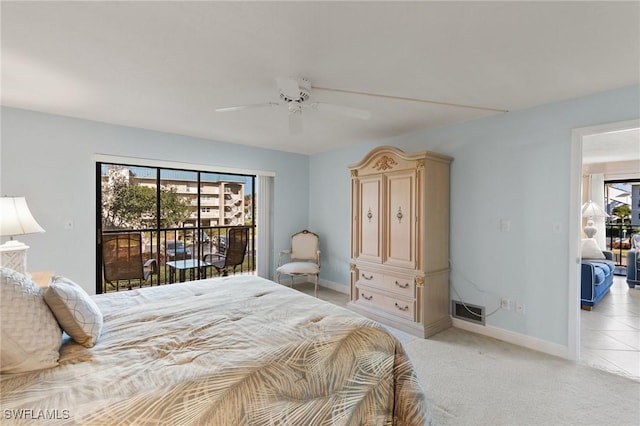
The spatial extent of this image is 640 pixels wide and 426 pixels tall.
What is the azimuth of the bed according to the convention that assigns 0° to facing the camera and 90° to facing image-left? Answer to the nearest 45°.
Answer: approximately 225°

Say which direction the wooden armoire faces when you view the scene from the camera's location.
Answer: facing the viewer and to the left of the viewer

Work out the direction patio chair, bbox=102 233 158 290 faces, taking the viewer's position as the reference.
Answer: facing away from the viewer and to the right of the viewer

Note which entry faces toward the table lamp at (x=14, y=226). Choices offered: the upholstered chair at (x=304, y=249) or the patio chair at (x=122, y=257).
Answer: the upholstered chair

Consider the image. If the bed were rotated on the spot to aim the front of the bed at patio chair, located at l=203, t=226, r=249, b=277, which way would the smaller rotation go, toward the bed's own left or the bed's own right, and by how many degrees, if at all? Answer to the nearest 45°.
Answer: approximately 45° to the bed's own left

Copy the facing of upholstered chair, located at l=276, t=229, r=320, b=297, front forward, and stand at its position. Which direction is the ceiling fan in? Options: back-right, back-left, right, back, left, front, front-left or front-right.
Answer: front-left

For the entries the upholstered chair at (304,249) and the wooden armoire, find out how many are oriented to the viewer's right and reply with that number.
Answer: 0

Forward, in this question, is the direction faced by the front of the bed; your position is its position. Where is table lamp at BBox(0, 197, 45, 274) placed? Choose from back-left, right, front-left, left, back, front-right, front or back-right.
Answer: left

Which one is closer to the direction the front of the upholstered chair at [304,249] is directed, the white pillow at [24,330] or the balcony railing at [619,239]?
the white pillow

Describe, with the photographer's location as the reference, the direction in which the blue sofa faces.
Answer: facing the viewer and to the right of the viewer

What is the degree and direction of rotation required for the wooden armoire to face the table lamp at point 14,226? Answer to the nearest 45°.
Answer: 0° — it already faces it
